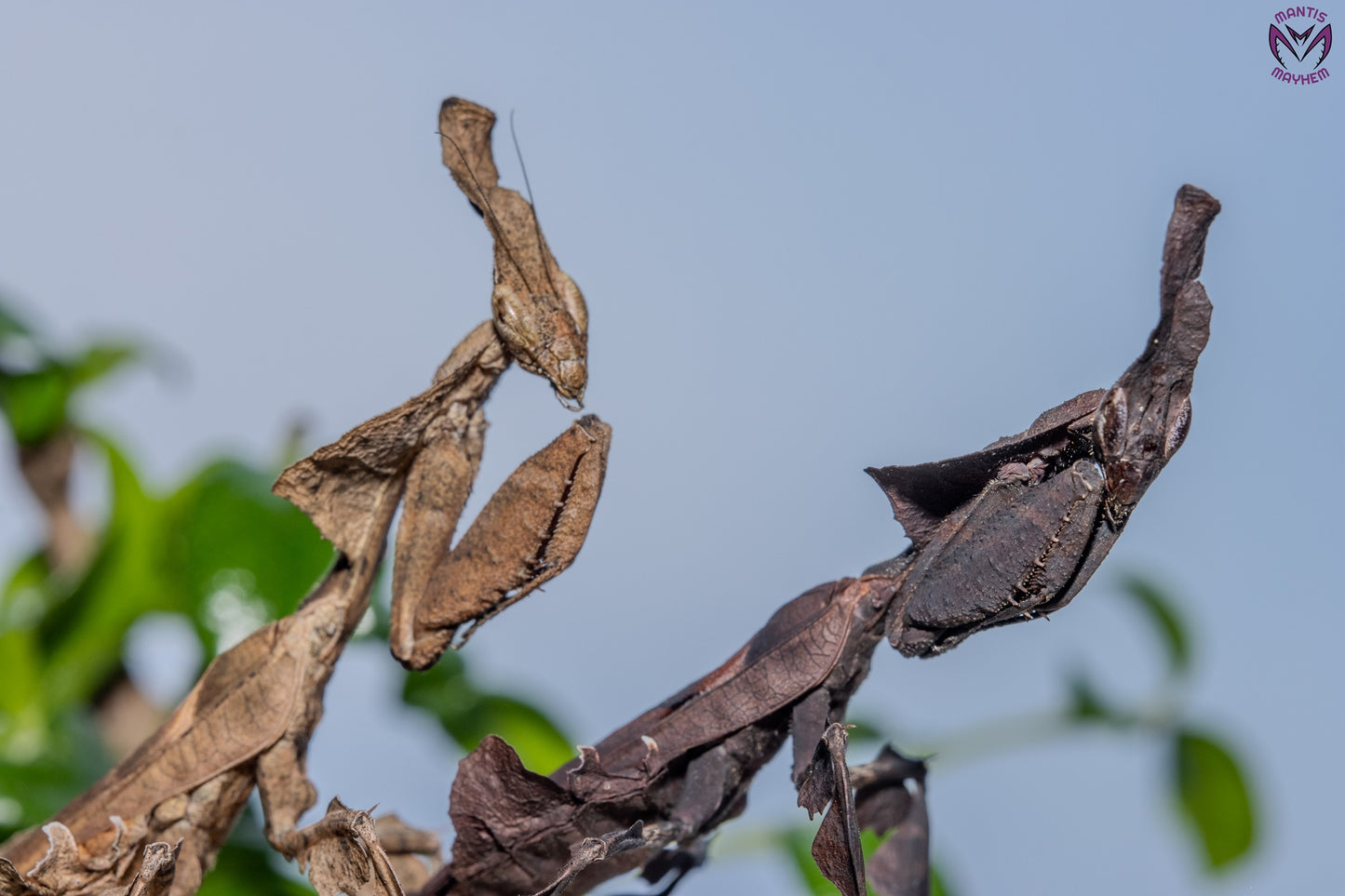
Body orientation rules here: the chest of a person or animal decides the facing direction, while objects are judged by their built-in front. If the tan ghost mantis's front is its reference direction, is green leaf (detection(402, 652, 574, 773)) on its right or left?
on its left

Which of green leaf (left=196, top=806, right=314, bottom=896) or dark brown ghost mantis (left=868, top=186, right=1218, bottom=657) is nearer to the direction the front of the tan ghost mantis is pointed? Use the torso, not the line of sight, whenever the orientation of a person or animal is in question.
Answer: the dark brown ghost mantis

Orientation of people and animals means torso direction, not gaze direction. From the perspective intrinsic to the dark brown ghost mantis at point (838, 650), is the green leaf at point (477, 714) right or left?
on its left

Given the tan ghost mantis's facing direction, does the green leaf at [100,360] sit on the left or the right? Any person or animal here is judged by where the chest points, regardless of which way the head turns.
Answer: on its left

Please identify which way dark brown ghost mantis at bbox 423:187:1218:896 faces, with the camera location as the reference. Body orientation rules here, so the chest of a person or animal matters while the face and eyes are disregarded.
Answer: facing to the right of the viewer

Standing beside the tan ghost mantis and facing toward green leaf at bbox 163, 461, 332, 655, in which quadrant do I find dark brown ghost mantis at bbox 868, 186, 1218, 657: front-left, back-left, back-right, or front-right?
back-right

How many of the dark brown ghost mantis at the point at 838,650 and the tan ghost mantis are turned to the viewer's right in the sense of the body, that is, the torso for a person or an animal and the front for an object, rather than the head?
2

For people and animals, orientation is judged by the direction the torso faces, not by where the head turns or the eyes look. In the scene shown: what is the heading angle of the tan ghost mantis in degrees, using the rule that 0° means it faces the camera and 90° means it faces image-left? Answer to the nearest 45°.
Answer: approximately 270°

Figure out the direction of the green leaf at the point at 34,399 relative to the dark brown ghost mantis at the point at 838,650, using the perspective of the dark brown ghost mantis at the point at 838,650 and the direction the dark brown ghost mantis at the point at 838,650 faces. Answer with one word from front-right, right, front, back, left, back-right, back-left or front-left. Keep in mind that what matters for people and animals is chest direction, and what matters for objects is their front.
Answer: back-left
